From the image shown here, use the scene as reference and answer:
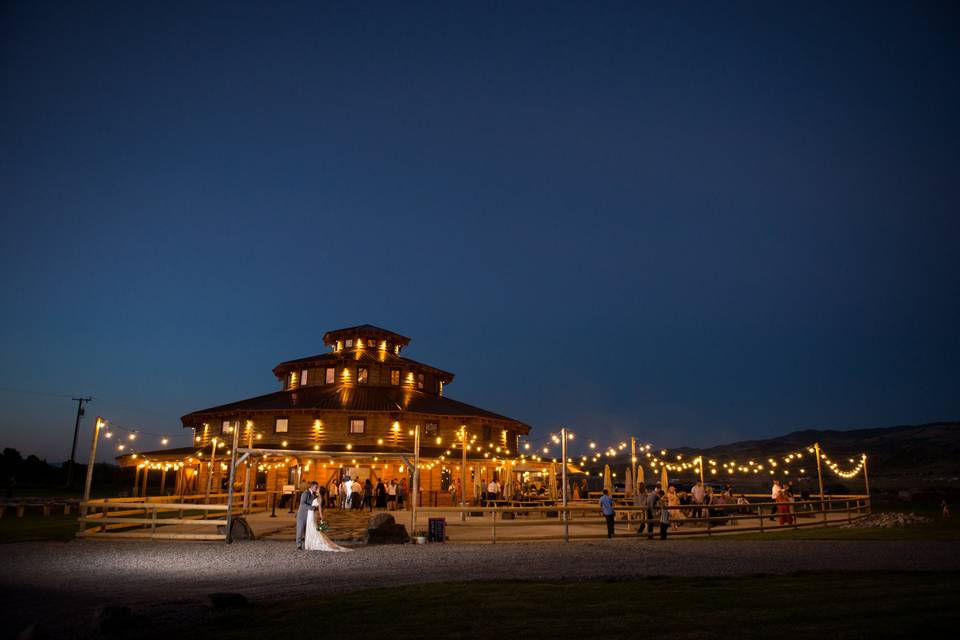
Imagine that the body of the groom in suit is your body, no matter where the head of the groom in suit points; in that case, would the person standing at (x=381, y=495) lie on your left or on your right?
on your left

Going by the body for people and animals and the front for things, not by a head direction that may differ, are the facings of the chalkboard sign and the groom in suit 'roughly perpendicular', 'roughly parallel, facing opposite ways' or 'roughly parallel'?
roughly perpendicular

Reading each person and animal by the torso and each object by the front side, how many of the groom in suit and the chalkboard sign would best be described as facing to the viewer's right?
1

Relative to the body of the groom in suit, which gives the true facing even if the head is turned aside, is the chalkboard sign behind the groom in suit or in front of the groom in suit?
in front

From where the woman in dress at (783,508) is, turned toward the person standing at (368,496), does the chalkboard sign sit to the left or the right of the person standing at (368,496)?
left

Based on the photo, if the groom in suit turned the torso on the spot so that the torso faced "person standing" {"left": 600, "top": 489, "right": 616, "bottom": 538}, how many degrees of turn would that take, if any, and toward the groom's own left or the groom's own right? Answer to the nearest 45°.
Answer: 0° — they already face them

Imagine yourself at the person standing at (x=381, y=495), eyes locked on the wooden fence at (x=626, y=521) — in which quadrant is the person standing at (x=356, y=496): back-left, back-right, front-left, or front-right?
back-right

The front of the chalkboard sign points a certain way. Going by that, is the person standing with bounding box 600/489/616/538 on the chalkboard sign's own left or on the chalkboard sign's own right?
on the chalkboard sign's own left

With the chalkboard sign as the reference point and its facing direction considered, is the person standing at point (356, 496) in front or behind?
behind

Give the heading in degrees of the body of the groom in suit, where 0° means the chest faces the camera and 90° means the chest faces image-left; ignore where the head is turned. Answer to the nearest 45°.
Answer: approximately 270°

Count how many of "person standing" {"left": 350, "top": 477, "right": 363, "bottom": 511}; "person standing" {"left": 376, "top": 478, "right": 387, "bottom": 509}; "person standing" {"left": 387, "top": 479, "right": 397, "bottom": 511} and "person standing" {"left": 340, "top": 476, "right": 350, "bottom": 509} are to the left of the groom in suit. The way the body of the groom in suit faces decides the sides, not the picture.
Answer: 4
